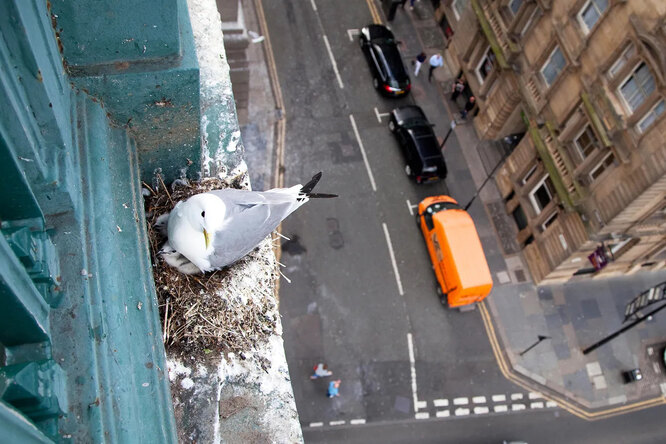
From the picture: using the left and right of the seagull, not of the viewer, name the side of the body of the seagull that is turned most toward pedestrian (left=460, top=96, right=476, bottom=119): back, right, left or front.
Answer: back

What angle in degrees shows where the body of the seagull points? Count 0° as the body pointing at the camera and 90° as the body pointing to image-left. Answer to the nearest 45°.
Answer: approximately 45°

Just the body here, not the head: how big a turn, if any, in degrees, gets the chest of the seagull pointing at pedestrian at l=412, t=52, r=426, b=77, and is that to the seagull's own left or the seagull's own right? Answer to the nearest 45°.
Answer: approximately 180°
